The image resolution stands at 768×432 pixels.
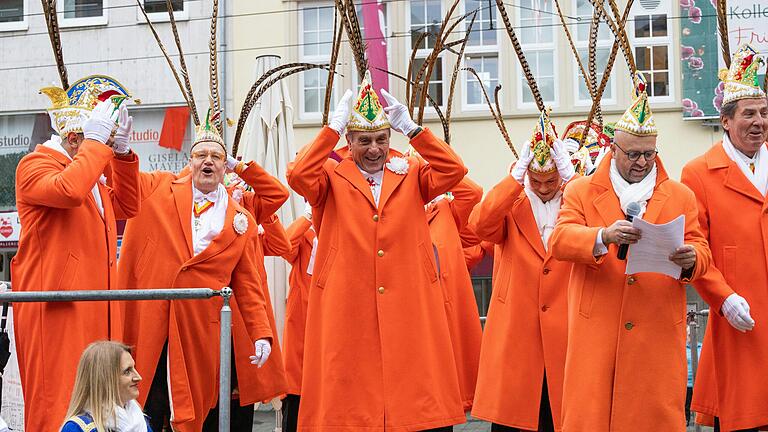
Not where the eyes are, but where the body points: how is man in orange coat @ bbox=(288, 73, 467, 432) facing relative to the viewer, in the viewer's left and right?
facing the viewer

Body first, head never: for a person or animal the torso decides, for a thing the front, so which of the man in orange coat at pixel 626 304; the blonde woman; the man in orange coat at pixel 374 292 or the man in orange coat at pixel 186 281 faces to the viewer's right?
the blonde woman

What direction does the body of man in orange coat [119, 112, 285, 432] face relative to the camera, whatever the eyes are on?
toward the camera

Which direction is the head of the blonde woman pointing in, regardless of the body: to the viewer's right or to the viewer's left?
to the viewer's right

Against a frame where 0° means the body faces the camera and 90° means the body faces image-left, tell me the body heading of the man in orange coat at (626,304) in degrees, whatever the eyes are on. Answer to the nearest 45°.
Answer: approximately 0°

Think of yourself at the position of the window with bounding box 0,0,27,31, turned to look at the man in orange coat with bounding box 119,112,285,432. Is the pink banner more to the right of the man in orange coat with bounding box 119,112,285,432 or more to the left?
left

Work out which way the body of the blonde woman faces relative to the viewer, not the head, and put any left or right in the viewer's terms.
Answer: facing to the right of the viewer

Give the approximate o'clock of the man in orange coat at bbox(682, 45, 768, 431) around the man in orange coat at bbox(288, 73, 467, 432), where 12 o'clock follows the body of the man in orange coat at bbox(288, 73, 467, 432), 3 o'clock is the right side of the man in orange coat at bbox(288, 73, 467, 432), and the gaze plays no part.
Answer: the man in orange coat at bbox(682, 45, 768, 431) is roughly at 9 o'clock from the man in orange coat at bbox(288, 73, 467, 432).

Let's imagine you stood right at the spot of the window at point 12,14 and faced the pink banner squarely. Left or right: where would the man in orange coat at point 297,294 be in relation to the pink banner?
right

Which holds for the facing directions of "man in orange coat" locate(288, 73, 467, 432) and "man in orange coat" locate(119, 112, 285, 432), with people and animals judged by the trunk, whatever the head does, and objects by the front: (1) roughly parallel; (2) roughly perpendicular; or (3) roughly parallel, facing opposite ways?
roughly parallel
